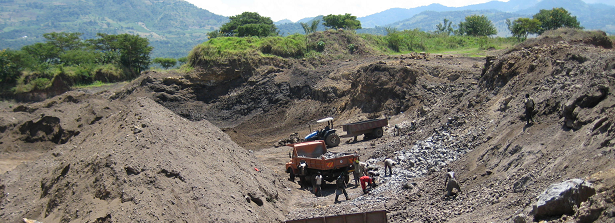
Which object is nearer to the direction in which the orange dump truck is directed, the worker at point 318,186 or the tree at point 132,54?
the tree

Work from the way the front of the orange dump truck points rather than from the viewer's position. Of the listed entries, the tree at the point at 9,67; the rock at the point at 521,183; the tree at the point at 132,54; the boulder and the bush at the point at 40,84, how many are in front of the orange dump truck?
3

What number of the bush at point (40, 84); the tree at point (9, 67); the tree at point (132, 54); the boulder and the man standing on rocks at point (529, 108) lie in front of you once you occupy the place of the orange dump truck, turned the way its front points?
3

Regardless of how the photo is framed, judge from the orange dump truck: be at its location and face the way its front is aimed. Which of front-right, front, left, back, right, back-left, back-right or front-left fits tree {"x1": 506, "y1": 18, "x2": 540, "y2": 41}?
right

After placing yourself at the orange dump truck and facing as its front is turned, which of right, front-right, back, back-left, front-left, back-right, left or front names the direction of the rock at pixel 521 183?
back

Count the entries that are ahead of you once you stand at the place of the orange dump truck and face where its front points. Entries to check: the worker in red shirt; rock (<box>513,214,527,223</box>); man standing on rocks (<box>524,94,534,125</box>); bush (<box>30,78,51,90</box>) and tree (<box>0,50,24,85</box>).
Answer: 2

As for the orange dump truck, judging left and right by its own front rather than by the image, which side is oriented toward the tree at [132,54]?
front

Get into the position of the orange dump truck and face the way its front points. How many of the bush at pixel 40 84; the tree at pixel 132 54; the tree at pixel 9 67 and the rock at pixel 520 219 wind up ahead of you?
3

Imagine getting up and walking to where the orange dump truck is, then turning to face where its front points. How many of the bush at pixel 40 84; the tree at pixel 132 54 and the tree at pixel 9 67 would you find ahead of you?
3

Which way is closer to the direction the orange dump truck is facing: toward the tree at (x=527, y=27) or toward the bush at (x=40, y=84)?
the bush

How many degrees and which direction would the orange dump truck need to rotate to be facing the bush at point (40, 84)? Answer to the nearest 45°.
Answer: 0° — it already faces it

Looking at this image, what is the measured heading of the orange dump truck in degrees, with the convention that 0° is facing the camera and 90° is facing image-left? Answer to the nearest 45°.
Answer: approximately 135°

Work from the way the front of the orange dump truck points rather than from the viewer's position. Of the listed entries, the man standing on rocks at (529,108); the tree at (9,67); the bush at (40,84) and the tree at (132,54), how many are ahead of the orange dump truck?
3

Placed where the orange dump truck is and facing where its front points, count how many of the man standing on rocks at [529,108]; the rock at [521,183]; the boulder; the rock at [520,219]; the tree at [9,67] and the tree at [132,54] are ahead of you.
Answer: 2

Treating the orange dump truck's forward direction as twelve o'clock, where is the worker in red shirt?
The worker in red shirt is roughly at 6 o'clock from the orange dump truck.

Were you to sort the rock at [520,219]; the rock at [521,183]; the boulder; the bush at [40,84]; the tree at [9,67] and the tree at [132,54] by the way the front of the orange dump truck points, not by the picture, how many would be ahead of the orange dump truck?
3

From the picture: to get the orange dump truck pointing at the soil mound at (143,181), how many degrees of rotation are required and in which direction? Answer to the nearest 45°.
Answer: approximately 90° to its left

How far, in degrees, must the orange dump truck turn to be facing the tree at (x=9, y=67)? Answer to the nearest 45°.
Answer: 0° — it already faces it
